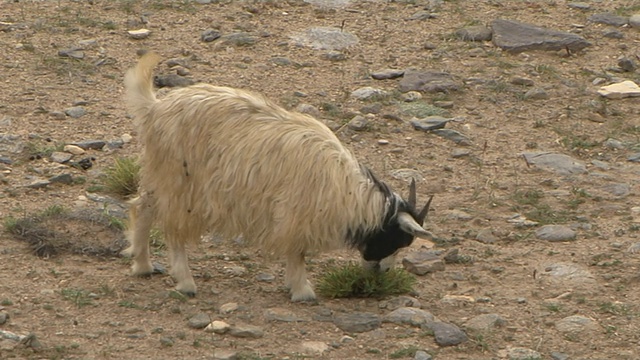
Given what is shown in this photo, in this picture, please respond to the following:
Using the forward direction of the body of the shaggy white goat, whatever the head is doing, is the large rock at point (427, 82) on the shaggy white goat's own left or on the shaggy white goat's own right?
on the shaggy white goat's own left

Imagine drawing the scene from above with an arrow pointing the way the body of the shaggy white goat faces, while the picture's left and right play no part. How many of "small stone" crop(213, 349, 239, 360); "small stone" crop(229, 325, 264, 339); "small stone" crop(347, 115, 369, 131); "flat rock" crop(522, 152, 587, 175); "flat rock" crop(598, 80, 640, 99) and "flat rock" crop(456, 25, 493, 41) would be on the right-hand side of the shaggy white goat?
2

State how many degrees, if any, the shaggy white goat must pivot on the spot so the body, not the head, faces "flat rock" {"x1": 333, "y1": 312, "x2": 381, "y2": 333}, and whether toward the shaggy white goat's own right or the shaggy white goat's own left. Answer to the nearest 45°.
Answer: approximately 45° to the shaggy white goat's own right

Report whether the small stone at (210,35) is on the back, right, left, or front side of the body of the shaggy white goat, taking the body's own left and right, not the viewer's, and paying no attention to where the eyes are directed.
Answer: left

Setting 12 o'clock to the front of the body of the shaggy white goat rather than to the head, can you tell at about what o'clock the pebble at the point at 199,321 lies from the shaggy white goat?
The pebble is roughly at 4 o'clock from the shaggy white goat.

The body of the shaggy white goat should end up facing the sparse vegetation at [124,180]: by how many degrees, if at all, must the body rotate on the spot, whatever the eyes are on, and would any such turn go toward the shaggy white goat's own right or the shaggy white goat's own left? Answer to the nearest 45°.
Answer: approximately 135° to the shaggy white goat's own left

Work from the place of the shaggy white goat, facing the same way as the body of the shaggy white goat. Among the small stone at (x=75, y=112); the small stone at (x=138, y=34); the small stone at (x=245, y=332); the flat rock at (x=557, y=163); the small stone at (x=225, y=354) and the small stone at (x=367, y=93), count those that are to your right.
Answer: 2

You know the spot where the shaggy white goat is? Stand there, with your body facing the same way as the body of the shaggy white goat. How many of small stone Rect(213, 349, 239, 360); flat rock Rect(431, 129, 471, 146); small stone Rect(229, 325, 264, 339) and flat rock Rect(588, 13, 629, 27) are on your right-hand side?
2

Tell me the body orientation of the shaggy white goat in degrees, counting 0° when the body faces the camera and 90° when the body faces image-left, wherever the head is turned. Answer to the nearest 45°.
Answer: approximately 270°

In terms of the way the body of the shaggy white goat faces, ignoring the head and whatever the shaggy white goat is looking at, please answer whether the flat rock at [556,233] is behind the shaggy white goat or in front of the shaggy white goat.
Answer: in front

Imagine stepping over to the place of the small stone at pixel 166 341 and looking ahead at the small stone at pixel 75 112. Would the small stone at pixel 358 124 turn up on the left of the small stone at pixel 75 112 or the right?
right

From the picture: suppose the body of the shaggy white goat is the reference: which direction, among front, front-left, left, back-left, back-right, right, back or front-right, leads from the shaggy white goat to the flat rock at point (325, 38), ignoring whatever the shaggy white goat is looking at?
left

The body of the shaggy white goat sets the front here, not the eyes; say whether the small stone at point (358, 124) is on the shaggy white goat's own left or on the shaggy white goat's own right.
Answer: on the shaggy white goat's own left

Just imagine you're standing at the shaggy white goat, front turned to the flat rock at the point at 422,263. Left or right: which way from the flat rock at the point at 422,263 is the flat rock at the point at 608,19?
left

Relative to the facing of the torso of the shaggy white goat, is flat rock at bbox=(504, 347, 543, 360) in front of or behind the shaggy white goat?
in front
